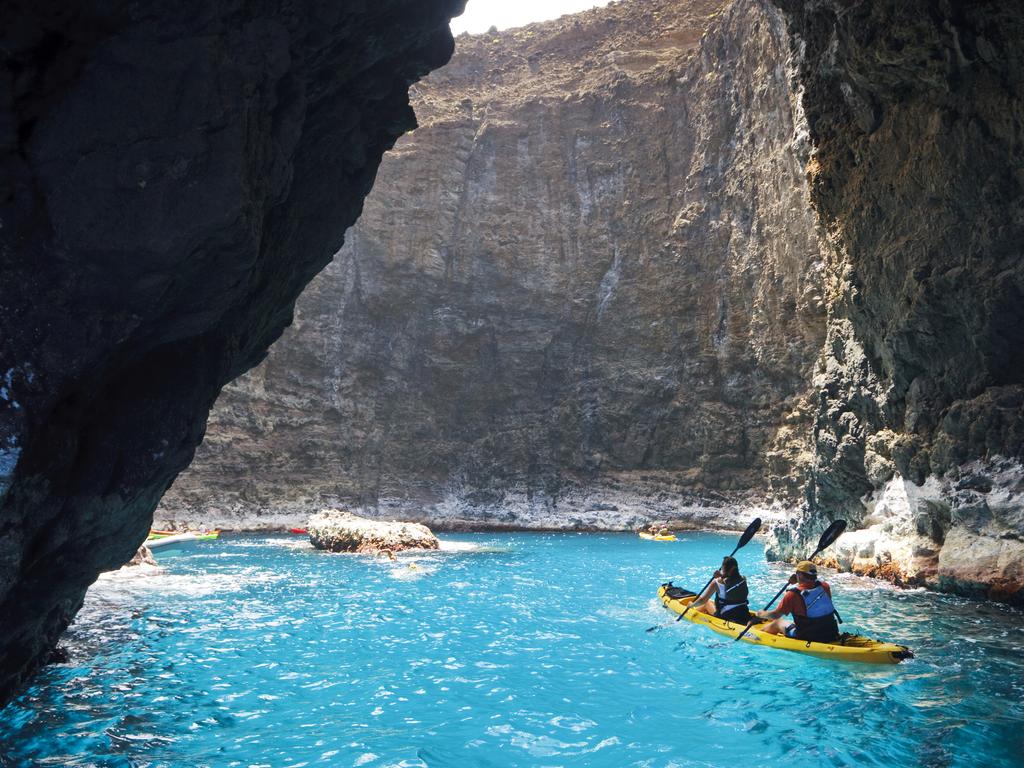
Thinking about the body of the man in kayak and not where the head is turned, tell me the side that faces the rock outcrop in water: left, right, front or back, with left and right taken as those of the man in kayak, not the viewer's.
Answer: front

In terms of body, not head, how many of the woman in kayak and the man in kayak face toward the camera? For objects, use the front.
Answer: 0

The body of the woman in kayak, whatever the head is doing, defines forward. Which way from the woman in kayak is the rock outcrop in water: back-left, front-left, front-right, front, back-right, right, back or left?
front

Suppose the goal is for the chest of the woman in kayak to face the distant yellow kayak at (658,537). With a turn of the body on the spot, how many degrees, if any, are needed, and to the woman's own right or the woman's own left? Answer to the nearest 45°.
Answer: approximately 45° to the woman's own right

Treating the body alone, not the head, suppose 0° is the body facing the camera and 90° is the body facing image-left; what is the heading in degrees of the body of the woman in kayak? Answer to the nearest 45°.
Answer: approximately 135°

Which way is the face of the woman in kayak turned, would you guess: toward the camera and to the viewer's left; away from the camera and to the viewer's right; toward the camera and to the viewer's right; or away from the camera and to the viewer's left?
away from the camera and to the viewer's left

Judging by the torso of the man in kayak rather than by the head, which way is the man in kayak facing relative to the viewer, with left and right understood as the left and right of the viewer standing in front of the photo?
facing away from the viewer and to the left of the viewer

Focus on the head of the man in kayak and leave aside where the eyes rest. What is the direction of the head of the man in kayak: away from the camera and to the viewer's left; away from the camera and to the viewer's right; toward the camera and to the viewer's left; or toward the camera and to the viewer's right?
away from the camera and to the viewer's left

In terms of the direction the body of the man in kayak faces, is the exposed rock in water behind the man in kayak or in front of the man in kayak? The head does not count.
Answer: in front

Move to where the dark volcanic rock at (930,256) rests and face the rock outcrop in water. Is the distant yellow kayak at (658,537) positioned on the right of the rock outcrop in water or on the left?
right

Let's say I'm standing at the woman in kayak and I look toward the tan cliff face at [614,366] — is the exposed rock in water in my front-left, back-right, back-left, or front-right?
front-left

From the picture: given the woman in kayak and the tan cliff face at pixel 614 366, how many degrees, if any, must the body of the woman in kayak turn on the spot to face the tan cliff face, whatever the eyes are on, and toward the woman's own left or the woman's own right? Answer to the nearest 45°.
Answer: approximately 45° to the woman's own right

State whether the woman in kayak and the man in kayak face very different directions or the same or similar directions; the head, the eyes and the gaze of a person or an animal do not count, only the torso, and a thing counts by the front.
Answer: same or similar directions
